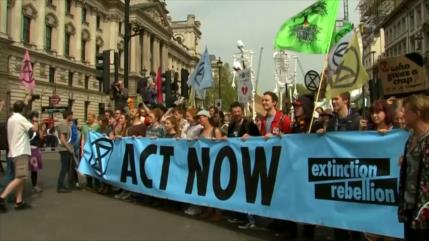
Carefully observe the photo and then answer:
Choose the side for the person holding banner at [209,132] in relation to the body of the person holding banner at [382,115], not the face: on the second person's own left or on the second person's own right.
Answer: on the second person's own right

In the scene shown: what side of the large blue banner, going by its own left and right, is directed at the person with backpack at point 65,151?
right

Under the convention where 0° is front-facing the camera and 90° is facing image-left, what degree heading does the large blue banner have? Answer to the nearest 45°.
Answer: approximately 45°

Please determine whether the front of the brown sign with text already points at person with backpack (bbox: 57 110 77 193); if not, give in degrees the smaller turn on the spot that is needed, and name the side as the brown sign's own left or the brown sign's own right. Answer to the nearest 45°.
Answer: approximately 90° to the brown sign's own right

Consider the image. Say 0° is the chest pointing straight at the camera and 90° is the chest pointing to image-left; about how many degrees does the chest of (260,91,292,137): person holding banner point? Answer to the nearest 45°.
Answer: approximately 45°

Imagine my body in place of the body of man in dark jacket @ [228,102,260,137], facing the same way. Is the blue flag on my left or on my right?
on my right

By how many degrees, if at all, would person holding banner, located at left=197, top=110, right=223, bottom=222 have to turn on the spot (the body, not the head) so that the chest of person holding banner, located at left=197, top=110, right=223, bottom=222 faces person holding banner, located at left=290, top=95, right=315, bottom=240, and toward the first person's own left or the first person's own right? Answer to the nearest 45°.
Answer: approximately 90° to the first person's own left

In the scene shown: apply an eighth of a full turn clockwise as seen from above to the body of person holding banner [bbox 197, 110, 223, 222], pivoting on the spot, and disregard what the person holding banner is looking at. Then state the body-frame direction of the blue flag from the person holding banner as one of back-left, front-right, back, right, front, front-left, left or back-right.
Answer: right

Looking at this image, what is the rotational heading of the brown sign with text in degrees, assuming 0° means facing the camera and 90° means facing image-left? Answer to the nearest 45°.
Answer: approximately 0°
